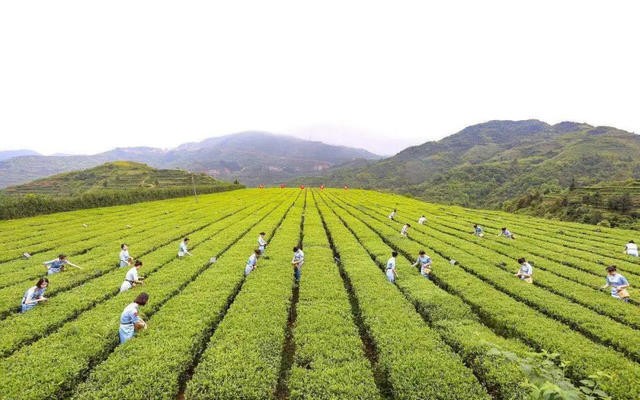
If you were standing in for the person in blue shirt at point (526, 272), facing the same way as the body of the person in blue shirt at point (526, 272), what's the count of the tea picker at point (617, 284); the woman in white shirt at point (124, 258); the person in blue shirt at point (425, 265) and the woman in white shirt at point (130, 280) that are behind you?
1

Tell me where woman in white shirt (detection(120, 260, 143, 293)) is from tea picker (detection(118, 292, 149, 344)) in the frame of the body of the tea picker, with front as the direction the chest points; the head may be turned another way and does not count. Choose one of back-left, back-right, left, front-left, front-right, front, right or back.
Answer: left

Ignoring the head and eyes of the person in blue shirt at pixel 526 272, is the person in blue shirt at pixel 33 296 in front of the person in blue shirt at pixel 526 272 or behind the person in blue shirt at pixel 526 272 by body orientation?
in front

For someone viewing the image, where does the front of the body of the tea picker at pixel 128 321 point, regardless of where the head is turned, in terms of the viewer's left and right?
facing to the right of the viewer

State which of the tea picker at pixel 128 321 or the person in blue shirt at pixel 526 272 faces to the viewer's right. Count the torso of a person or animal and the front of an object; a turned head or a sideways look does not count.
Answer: the tea picker

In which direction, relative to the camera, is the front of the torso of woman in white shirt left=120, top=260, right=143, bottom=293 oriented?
to the viewer's right

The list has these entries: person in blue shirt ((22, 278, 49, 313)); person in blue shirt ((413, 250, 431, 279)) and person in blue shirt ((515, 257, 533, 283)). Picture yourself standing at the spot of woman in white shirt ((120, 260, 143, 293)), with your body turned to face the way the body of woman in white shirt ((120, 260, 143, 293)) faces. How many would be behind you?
1

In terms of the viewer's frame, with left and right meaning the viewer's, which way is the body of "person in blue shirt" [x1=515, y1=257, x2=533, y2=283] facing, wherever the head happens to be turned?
facing to the left of the viewer

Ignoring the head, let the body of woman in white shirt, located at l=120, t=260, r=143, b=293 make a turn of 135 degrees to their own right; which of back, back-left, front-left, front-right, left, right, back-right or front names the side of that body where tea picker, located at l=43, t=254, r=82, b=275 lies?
right

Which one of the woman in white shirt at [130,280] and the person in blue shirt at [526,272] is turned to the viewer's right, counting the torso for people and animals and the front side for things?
the woman in white shirt

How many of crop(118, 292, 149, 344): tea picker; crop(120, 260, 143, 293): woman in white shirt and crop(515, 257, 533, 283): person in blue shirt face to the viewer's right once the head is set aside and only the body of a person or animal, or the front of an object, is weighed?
2

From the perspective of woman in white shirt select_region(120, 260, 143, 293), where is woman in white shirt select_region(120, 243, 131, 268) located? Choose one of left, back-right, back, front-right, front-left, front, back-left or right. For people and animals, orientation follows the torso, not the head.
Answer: left

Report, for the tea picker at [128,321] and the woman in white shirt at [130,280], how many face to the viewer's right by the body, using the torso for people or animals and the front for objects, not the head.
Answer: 2
